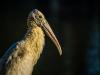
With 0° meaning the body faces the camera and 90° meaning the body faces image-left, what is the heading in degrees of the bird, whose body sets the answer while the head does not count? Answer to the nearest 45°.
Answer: approximately 270°
